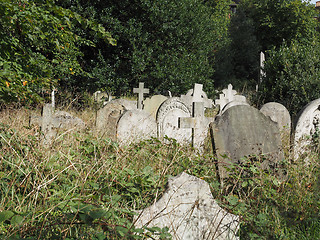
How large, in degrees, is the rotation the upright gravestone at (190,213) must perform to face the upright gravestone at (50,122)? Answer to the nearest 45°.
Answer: approximately 135° to its right

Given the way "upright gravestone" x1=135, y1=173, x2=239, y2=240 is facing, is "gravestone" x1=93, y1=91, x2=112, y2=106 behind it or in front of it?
behind

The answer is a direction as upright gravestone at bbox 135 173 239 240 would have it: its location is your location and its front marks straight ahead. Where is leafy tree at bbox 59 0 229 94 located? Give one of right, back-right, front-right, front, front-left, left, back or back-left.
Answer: back

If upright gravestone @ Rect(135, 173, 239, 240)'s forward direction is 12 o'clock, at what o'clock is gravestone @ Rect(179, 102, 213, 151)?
The gravestone is roughly at 6 o'clock from the upright gravestone.

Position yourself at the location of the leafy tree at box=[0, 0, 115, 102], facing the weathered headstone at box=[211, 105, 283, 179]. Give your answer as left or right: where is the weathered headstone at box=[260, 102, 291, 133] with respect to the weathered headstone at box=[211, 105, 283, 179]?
left

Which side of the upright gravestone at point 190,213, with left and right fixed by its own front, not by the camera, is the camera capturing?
front

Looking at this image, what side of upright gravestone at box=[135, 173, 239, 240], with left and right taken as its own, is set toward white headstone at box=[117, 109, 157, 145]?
back

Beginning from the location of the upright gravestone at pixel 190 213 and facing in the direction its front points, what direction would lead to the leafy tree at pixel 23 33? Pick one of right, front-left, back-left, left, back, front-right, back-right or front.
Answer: back-right

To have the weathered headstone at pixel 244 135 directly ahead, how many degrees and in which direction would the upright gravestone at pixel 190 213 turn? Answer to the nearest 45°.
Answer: approximately 180°

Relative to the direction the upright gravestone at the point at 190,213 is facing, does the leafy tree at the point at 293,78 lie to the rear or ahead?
to the rear

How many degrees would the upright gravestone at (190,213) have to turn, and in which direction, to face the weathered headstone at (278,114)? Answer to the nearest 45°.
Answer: approximately 180°
